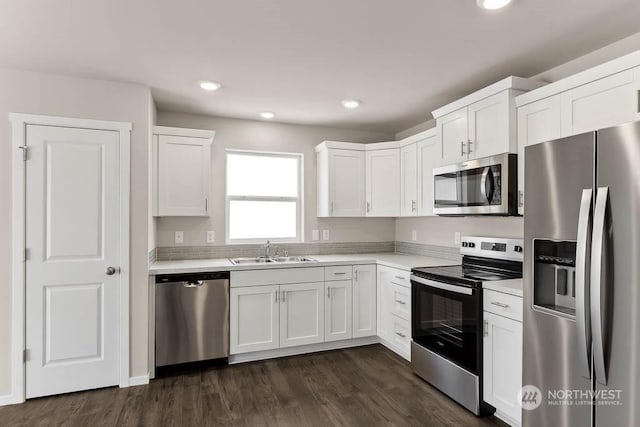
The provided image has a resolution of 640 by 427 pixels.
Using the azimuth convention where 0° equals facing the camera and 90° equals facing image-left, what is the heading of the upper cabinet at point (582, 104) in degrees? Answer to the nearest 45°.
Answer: approximately 45°

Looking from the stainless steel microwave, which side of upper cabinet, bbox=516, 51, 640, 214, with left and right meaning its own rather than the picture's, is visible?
right

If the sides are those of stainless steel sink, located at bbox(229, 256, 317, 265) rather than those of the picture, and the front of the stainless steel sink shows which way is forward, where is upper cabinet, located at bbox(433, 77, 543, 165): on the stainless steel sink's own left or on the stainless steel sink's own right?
on the stainless steel sink's own left

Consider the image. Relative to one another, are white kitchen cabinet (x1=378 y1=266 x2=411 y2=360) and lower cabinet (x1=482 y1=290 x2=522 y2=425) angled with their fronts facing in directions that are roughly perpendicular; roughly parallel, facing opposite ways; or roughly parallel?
roughly parallel

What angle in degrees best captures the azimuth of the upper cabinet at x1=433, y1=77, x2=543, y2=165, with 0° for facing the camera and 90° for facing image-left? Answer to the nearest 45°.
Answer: approximately 45°

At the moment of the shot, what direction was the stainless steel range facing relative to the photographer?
facing the viewer and to the left of the viewer

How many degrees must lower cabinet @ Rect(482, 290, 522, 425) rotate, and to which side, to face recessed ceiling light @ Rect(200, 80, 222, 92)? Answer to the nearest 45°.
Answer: approximately 45° to its right

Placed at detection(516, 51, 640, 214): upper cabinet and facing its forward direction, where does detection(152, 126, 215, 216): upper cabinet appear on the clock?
detection(152, 126, 215, 216): upper cabinet is roughly at 1 o'clock from detection(516, 51, 640, 214): upper cabinet.

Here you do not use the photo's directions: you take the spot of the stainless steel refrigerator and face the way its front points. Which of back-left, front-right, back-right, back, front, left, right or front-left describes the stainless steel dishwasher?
front-right

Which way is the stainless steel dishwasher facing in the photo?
toward the camera

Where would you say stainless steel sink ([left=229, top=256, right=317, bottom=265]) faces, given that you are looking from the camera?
facing the viewer

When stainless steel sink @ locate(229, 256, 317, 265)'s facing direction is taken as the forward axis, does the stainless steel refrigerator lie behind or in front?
in front

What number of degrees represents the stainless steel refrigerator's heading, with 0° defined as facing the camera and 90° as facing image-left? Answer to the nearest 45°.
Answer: approximately 45°

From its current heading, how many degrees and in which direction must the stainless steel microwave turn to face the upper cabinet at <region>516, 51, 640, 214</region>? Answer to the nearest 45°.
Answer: approximately 90° to its left

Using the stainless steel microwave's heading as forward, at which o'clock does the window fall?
The window is roughly at 2 o'clock from the stainless steel microwave.

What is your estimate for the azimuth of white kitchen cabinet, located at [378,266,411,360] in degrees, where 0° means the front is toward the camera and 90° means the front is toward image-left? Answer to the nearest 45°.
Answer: approximately 45°

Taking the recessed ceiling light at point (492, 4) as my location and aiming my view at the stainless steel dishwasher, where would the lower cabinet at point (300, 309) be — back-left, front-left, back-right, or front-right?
front-right

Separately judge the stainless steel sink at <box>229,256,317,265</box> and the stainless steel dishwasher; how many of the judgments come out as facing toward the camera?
2

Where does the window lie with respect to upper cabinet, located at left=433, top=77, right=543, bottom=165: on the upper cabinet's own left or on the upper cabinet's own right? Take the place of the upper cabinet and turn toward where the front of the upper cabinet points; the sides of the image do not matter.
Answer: on the upper cabinet's own right
